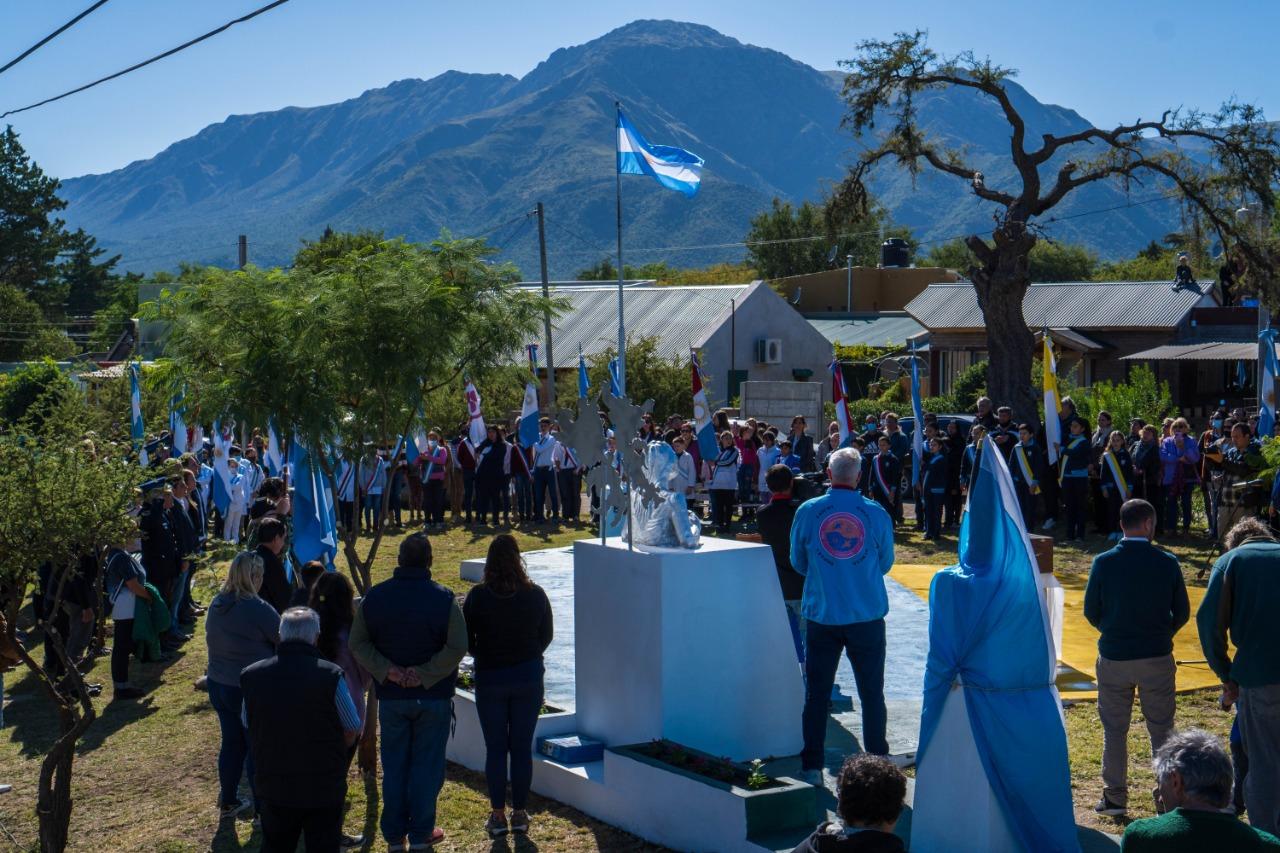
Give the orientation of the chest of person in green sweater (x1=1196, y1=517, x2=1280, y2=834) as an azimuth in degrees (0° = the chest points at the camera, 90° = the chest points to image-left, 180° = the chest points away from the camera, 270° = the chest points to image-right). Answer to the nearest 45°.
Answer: approximately 135°

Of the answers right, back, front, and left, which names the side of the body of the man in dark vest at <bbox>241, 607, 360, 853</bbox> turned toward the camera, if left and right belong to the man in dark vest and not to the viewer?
back

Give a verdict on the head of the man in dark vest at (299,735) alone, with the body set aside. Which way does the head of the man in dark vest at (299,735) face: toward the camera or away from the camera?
away from the camera

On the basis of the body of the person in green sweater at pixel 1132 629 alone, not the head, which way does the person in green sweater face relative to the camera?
away from the camera

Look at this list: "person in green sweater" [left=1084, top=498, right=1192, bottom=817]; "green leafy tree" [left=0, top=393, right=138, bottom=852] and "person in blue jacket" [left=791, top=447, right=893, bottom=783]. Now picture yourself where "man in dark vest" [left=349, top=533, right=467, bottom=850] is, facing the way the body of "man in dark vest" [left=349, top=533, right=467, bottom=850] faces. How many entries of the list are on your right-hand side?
2

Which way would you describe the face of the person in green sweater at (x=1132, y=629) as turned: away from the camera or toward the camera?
away from the camera

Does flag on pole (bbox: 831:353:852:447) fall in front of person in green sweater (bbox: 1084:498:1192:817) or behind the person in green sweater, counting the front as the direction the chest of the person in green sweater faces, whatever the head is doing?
in front

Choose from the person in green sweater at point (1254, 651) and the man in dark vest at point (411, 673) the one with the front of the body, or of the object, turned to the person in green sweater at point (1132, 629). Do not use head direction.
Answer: the person in green sweater at point (1254, 651)

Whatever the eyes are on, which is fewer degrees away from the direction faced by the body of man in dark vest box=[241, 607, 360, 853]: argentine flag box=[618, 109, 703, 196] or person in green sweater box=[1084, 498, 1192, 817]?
the argentine flag

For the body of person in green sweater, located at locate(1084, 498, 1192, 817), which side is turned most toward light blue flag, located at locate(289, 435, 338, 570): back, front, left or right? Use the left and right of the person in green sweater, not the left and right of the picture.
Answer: left

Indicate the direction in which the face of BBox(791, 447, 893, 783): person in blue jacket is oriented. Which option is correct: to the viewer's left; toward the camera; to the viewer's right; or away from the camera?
away from the camera

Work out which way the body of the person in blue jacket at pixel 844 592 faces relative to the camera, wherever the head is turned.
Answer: away from the camera

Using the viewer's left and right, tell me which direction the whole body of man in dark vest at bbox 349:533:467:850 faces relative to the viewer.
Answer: facing away from the viewer
